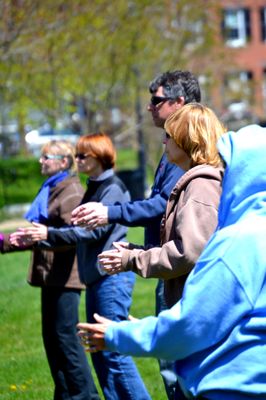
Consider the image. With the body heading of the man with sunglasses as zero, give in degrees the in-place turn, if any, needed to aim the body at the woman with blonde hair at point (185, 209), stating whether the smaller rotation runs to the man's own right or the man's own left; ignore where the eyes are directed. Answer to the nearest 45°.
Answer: approximately 90° to the man's own left

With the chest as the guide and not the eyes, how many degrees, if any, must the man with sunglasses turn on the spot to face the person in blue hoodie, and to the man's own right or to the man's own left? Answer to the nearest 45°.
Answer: approximately 90° to the man's own left

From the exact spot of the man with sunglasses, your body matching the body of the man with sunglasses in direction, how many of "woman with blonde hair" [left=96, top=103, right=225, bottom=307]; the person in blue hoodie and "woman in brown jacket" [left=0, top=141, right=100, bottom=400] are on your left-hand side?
2

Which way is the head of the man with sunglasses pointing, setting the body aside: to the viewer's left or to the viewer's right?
to the viewer's left

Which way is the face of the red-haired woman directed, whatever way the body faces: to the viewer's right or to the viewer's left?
to the viewer's left

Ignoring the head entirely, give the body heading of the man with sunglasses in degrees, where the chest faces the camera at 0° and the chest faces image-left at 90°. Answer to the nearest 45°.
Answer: approximately 90°

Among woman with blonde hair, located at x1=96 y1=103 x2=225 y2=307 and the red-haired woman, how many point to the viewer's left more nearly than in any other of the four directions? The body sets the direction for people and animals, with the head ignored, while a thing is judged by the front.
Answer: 2

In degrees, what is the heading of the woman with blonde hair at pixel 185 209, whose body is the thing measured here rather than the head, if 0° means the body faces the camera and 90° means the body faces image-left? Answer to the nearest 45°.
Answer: approximately 90°

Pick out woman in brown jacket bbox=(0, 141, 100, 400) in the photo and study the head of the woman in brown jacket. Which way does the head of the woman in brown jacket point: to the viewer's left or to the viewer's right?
to the viewer's left

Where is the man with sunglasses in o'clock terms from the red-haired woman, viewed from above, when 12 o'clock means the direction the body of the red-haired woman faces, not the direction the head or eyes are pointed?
The man with sunglasses is roughly at 8 o'clock from the red-haired woman.

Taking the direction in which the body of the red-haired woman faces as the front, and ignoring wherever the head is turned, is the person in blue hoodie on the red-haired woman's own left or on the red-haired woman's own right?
on the red-haired woman's own left

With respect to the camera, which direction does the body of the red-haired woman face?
to the viewer's left

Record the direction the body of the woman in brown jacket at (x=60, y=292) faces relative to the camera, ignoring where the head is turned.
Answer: to the viewer's left
